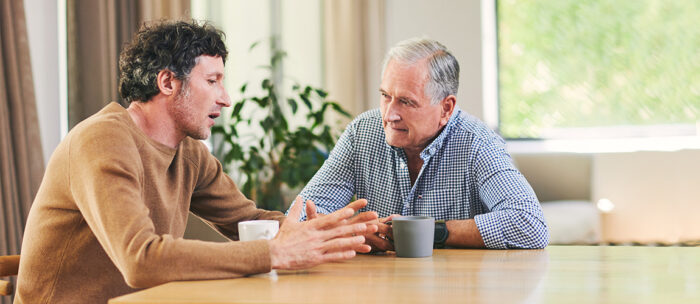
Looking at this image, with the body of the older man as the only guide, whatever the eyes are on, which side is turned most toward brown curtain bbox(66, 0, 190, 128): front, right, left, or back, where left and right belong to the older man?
right

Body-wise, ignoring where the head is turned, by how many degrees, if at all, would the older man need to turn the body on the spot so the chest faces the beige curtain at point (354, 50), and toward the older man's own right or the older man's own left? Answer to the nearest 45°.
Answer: approximately 135° to the older man's own right

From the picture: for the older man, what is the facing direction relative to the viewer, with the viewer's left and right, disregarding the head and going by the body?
facing the viewer and to the left of the viewer

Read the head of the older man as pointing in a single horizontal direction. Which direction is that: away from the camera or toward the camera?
toward the camera

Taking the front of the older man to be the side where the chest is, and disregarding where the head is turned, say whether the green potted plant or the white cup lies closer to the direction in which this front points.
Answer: the white cup

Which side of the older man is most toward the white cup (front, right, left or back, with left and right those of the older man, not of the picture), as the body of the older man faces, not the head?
front

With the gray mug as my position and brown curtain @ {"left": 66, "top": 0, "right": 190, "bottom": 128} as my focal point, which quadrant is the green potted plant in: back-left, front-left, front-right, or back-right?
front-right

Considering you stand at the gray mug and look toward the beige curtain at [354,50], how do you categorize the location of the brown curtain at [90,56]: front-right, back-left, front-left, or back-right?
front-left

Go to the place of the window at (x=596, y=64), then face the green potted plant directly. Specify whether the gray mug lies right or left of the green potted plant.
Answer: left
